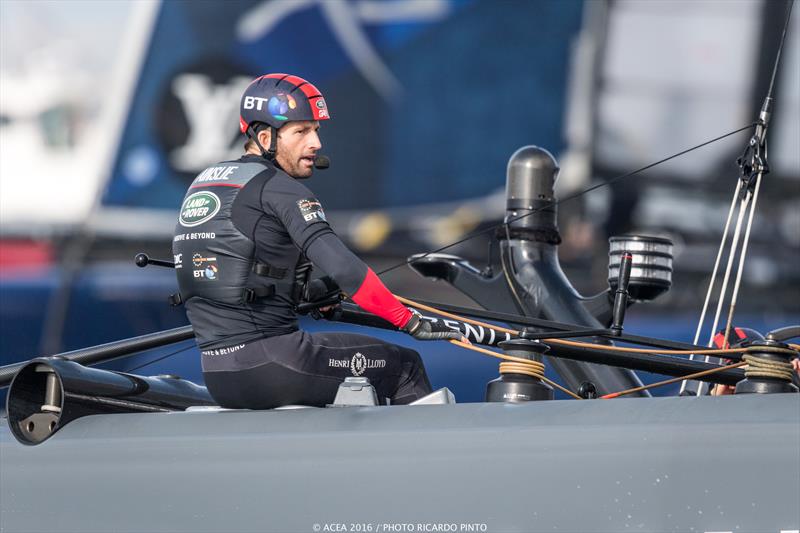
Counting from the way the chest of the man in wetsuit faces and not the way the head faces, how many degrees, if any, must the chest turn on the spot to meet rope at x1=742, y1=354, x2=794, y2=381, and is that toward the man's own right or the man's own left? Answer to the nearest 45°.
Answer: approximately 45° to the man's own right

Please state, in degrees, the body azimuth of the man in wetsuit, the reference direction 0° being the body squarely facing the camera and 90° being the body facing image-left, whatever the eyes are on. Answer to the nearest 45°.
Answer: approximately 225°

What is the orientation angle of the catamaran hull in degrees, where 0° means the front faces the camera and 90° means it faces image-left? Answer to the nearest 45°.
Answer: approximately 270°
